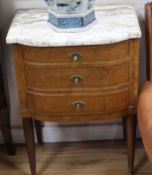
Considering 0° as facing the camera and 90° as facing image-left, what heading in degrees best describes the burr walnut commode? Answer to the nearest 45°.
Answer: approximately 0°
